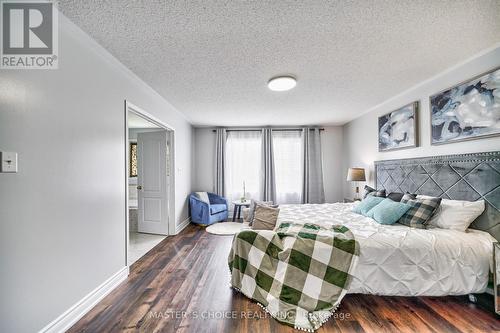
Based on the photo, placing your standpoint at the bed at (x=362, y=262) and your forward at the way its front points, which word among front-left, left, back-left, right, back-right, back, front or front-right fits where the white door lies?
front-right

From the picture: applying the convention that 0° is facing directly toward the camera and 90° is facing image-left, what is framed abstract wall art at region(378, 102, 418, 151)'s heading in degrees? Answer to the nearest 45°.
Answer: approximately 45°

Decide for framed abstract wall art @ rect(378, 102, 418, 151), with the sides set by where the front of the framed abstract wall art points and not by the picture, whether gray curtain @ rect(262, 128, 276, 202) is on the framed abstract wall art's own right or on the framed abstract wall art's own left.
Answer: on the framed abstract wall art's own right

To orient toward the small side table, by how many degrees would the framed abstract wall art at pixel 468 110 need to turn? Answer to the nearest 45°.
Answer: approximately 45° to its right

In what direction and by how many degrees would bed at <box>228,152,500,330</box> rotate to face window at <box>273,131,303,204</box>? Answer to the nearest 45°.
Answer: approximately 90° to its right

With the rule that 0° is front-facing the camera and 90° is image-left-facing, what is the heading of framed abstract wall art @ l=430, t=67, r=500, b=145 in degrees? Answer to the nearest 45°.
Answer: approximately 45°

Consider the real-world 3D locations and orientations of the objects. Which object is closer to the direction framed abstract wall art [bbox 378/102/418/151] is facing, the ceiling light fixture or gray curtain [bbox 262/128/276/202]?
the ceiling light fixture

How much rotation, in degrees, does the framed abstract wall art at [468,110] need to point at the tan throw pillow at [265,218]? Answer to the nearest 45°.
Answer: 0° — it already faces it
